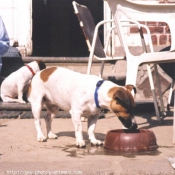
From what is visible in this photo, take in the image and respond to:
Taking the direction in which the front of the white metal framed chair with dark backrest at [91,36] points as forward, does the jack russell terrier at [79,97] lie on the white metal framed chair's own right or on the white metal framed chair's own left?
on the white metal framed chair's own right

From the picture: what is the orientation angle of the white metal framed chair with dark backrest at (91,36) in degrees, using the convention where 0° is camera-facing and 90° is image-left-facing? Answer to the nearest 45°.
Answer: approximately 315°

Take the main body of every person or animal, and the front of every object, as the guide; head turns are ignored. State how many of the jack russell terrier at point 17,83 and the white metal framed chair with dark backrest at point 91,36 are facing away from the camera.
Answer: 0

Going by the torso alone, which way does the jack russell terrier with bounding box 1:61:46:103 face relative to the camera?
to the viewer's right
